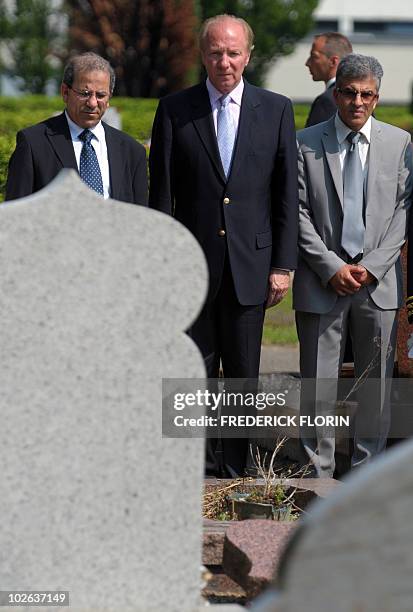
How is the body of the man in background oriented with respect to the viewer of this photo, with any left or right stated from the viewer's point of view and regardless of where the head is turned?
facing to the left of the viewer

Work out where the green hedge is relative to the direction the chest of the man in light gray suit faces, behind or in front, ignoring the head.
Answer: behind

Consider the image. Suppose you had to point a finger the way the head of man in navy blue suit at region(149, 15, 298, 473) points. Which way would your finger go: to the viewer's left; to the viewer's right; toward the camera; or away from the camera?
toward the camera

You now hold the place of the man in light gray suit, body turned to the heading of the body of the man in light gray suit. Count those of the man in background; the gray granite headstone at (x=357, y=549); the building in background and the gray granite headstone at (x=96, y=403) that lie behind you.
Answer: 2

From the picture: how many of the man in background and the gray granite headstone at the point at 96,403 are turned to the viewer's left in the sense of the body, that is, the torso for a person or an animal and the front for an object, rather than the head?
1

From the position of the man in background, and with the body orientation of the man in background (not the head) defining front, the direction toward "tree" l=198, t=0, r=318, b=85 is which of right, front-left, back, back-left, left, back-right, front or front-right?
right

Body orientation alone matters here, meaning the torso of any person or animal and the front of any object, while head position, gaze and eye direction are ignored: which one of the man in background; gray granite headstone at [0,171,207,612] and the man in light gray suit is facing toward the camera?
the man in light gray suit

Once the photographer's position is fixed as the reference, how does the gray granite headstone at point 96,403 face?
facing away from the viewer

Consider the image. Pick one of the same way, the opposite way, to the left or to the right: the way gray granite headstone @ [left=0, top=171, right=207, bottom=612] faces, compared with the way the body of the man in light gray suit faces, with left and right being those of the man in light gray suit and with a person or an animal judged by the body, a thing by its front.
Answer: the opposite way

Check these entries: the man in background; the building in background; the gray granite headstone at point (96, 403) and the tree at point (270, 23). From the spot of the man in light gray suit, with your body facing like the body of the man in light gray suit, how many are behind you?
3

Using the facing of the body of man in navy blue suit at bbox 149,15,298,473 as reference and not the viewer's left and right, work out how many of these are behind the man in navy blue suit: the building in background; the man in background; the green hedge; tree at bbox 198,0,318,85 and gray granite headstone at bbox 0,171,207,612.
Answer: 4

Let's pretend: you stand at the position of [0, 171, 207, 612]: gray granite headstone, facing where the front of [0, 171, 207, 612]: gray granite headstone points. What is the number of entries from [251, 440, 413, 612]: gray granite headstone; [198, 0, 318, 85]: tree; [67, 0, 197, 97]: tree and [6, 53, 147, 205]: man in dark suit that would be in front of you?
3

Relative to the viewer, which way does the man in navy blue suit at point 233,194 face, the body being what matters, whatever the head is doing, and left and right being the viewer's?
facing the viewer

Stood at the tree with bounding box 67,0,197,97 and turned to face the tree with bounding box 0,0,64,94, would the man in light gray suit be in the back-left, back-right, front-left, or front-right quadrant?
back-left

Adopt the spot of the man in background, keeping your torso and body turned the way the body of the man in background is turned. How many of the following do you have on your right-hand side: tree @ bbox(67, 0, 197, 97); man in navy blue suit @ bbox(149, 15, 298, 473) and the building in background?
2

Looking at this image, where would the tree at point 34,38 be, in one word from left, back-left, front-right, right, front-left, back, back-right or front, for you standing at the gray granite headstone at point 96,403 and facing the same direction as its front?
front

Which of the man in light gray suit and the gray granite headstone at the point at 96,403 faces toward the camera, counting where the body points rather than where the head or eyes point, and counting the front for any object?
the man in light gray suit

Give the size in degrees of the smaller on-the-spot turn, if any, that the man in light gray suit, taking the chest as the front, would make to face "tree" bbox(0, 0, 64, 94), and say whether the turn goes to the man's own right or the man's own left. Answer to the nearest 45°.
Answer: approximately 180°

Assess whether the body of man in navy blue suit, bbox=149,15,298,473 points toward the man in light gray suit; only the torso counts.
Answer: no

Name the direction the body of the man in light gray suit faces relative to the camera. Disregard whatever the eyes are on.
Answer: toward the camera

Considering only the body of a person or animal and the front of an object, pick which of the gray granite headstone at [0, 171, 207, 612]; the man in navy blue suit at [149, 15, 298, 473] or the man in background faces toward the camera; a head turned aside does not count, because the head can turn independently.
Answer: the man in navy blue suit
